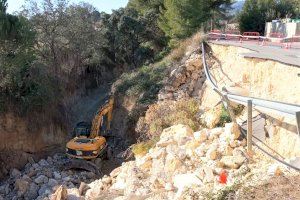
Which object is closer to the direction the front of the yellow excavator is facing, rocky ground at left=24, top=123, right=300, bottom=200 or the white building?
the white building

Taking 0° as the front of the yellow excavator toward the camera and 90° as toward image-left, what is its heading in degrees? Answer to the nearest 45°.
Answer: approximately 225°

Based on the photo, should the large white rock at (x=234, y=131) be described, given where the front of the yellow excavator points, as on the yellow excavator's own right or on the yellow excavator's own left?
on the yellow excavator's own right

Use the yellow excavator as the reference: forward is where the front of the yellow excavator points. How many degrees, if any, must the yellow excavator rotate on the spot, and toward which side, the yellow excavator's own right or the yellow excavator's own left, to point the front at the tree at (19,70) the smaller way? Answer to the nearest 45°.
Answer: approximately 90° to the yellow excavator's own left

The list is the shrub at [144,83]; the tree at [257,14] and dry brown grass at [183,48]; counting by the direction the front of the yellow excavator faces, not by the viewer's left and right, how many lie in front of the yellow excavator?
3

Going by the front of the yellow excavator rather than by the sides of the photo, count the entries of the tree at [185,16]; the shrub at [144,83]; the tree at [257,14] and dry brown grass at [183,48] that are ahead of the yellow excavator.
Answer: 4

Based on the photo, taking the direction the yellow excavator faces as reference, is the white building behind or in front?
in front

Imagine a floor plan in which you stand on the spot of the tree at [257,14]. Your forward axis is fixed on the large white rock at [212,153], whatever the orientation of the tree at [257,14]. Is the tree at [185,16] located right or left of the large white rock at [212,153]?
right

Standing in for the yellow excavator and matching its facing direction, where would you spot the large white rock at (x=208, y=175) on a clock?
The large white rock is roughly at 4 o'clock from the yellow excavator.

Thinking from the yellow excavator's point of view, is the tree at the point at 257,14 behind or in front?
in front

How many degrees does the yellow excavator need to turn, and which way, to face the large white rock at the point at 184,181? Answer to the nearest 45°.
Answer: approximately 135° to its right
